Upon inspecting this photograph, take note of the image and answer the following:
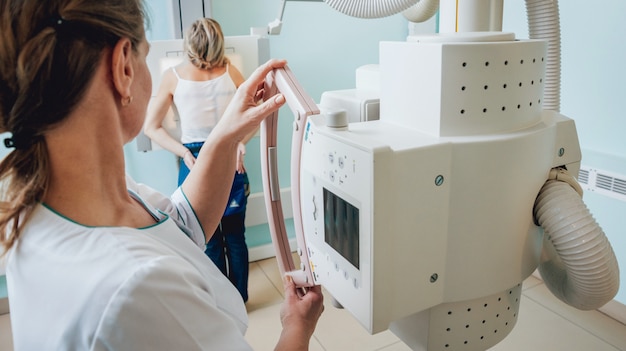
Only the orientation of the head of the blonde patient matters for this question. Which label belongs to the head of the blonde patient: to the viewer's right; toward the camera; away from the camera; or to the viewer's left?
away from the camera

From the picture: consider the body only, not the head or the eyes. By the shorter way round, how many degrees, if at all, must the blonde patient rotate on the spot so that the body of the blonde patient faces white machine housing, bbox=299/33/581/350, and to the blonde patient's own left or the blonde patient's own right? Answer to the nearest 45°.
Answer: approximately 180°

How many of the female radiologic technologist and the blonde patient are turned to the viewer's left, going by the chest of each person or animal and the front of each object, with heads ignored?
0

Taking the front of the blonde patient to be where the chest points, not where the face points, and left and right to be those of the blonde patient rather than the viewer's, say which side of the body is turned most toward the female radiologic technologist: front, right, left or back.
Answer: back

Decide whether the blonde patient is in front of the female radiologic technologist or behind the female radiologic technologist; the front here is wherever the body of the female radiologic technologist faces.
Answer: in front

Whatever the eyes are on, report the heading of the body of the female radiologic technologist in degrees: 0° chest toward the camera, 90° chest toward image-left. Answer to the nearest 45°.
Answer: approximately 225°

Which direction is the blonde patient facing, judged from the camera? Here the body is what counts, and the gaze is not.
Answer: away from the camera
